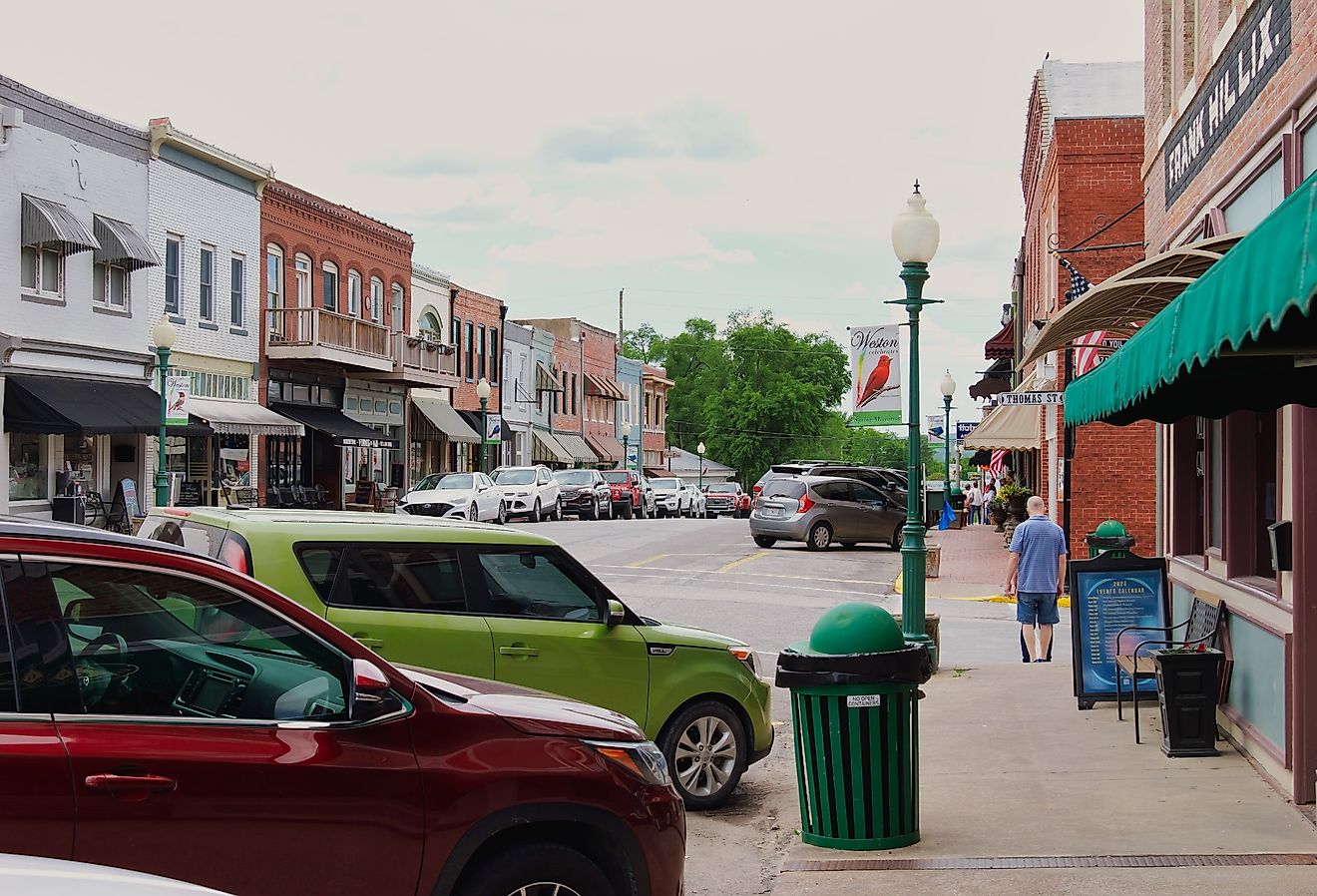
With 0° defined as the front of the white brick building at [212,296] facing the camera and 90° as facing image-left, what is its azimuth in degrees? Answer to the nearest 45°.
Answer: approximately 315°

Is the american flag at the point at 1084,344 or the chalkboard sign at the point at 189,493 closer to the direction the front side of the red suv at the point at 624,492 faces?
the chalkboard sign

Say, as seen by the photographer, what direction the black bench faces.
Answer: facing to the left of the viewer

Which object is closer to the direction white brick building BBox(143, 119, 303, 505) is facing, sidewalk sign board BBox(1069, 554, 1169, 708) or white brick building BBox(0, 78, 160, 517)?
the sidewalk sign board

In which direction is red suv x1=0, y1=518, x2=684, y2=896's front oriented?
to the viewer's right

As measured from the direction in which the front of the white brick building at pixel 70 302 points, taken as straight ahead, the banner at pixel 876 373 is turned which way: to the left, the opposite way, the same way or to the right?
to the right

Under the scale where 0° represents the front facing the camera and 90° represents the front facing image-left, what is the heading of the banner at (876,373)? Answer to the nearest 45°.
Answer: approximately 0°

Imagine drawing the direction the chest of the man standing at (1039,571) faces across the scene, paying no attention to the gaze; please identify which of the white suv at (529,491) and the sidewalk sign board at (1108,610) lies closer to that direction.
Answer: the white suv

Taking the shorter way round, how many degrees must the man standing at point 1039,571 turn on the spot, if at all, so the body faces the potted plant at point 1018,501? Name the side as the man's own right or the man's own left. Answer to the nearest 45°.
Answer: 0° — they already face it

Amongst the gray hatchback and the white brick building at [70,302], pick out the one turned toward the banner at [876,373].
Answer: the white brick building

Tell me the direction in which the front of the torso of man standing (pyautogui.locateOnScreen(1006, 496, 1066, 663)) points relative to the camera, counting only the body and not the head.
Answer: away from the camera

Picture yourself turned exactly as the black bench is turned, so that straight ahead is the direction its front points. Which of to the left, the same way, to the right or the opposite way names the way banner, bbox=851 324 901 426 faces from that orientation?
to the left

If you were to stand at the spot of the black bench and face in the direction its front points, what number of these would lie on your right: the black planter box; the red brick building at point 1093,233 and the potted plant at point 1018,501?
2

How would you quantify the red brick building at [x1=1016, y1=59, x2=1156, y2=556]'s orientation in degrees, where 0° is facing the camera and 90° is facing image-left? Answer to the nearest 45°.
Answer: approximately 90°
